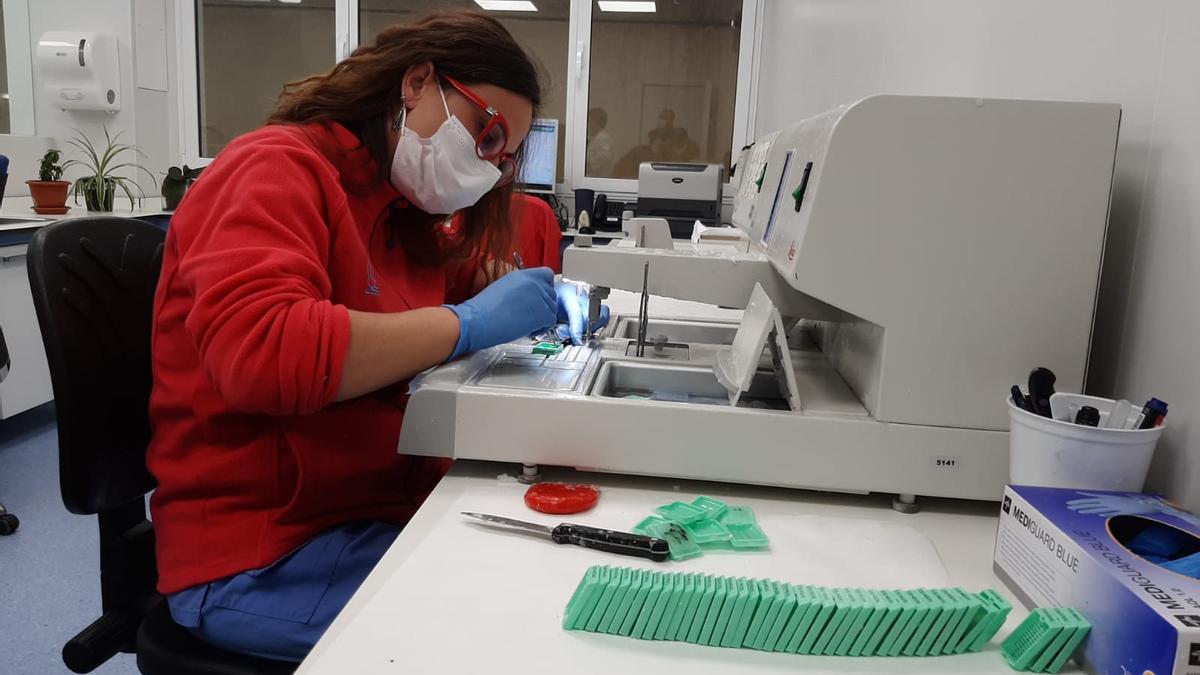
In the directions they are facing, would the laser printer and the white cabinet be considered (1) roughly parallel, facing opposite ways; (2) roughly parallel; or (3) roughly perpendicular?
roughly perpendicular

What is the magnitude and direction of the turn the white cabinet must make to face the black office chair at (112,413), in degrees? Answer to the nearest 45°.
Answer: approximately 45° to its right

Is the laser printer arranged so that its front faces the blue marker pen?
yes

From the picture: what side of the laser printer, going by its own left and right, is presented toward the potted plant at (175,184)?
right

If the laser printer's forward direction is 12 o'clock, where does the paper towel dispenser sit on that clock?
The paper towel dispenser is roughly at 3 o'clock from the laser printer.

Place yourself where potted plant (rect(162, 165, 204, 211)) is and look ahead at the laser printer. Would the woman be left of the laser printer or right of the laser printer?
right

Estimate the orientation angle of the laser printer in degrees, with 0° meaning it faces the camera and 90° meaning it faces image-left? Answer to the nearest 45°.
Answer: approximately 0°
